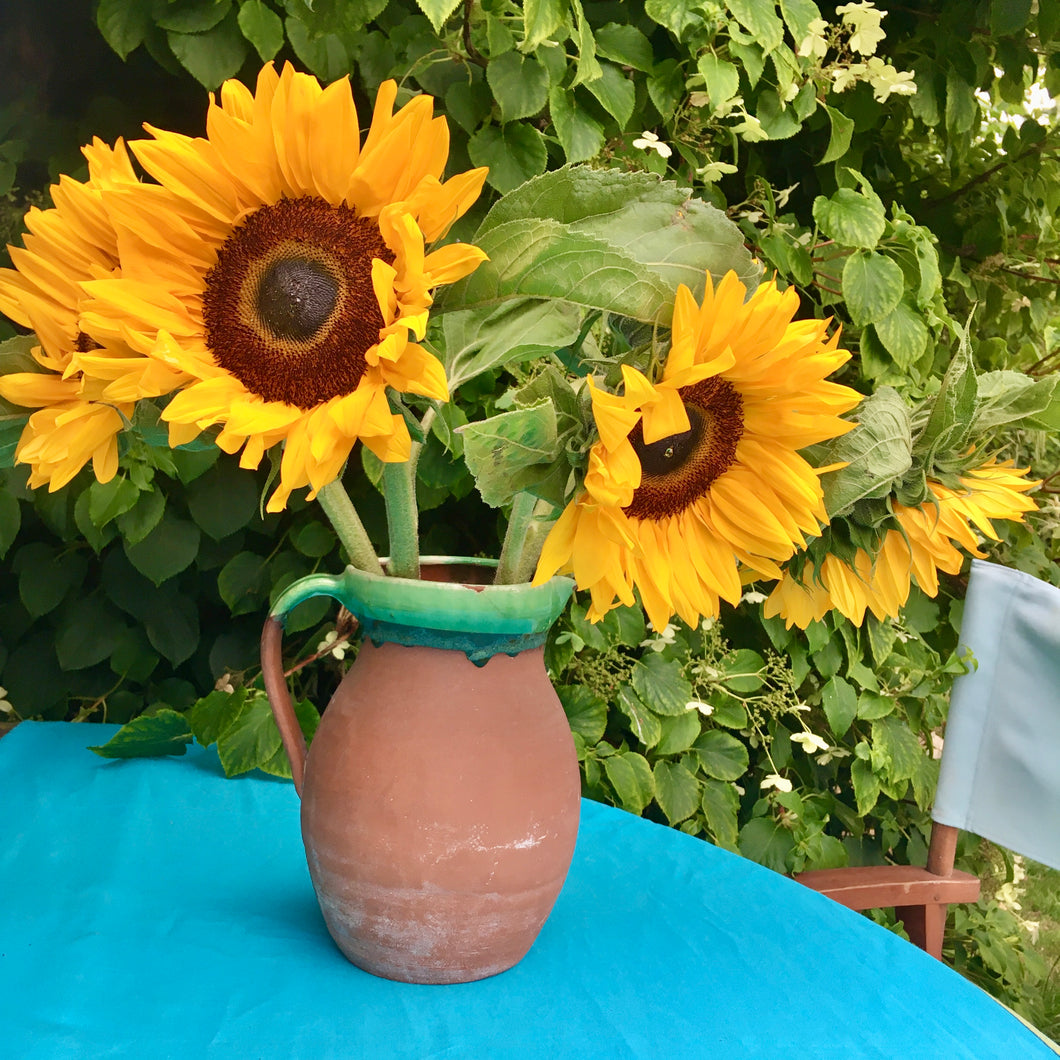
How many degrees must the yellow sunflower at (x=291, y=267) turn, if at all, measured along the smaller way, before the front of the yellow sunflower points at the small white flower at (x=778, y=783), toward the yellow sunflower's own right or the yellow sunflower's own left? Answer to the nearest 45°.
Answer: approximately 135° to the yellow sunflower's own left

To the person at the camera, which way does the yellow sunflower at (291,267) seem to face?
facing the viewer
